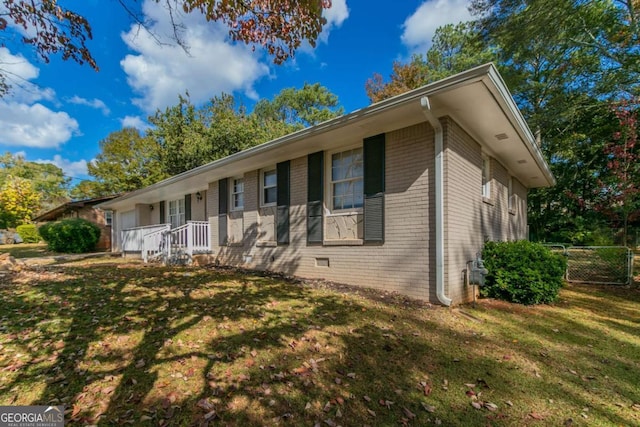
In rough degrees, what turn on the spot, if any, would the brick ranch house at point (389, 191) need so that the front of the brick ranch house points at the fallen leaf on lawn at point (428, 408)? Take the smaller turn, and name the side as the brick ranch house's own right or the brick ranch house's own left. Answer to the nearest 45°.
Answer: approximately 45° to the brick ranch house's own left

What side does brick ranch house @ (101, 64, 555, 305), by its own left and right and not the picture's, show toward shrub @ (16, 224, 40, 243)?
right

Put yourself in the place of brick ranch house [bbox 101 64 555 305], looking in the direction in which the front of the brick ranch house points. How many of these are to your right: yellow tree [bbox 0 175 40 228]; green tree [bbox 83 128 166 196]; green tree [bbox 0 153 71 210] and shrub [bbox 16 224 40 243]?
4

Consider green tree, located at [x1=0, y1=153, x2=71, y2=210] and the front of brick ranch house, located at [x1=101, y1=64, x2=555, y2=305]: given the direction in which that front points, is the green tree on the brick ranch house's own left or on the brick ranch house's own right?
on the brick ranch house's own right

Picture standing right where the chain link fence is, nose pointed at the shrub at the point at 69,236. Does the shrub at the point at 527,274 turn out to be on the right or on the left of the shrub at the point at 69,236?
left

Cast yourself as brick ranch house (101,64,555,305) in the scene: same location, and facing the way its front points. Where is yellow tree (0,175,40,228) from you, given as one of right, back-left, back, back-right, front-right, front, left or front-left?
right

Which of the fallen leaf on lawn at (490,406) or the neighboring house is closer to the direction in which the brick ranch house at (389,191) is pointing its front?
the fallen leaf on lawn

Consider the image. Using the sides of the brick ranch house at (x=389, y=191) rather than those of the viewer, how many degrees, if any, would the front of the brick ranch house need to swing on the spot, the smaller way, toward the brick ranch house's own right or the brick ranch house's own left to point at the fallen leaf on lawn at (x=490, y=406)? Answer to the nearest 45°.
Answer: approximately 45° to the brick ranch house's own left

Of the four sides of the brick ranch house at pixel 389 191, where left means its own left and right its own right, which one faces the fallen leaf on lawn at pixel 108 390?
front

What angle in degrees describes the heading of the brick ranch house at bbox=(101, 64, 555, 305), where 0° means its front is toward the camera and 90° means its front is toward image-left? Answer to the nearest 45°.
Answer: approximately 45°
